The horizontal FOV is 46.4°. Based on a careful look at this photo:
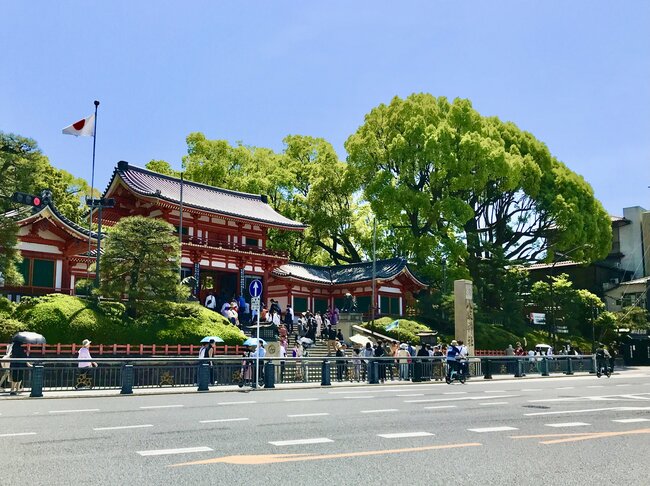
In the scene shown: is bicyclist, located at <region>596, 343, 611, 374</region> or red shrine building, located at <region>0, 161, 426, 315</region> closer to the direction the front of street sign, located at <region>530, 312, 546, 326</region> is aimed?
the bicyclist

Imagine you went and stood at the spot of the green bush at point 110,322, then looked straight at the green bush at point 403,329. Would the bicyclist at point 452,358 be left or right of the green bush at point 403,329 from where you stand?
right

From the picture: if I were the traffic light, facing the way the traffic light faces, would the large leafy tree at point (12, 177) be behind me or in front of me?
behind

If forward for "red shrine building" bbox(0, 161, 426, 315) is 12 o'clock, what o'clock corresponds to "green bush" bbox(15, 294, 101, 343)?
The green bush is roughly at 2 o'clock from the red shrine building.

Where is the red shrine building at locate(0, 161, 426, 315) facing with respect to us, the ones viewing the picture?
facing the viewer and to the right of the viewer

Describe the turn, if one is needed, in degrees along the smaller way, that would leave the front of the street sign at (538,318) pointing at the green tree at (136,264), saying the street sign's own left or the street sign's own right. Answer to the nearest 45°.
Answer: approximately 45° to the street sign's own right

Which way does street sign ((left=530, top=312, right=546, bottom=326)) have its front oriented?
toward the camera

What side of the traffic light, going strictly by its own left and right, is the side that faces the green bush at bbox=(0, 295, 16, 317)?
back
